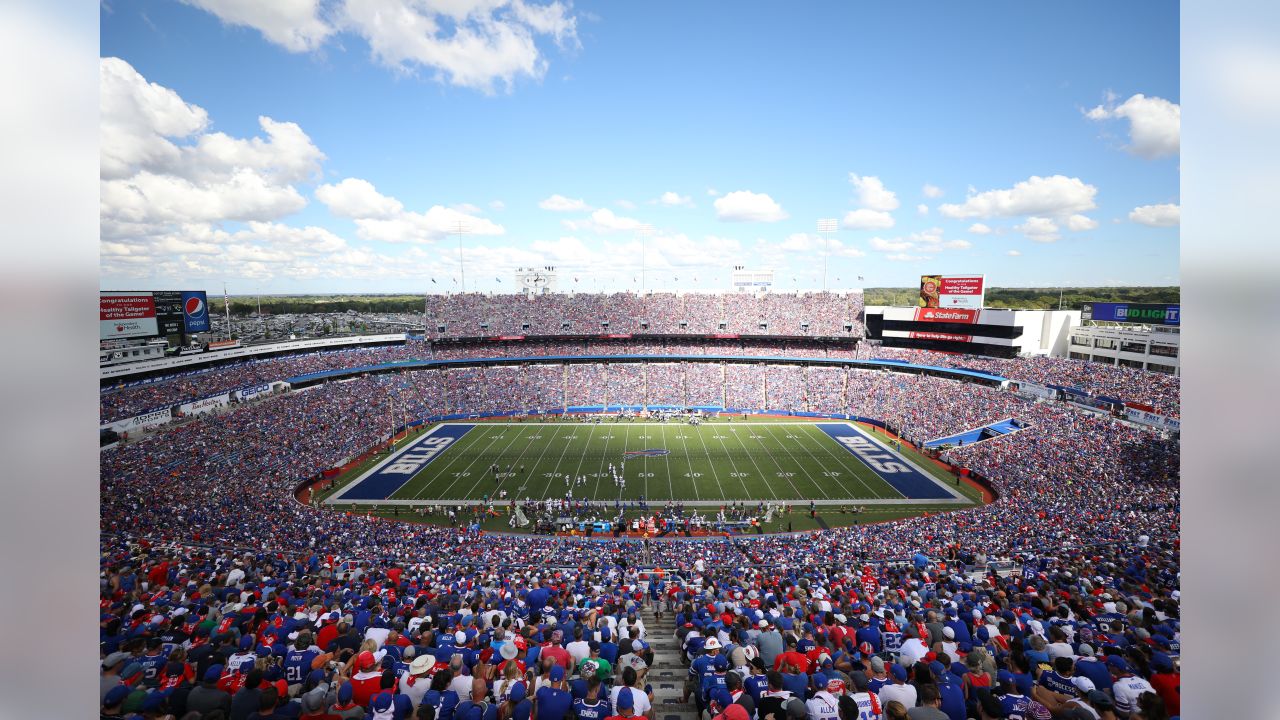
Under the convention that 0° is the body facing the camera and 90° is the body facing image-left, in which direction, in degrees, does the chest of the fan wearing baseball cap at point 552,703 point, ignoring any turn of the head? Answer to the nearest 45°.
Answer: approximately 180°

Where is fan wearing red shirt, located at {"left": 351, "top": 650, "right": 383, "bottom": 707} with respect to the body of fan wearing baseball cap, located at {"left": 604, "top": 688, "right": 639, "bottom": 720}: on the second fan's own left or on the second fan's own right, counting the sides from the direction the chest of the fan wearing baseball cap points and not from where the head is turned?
on the second fan's own left

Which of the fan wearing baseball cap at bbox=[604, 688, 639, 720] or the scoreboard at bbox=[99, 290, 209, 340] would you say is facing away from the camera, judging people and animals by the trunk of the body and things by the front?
the fan wearing baseball cap

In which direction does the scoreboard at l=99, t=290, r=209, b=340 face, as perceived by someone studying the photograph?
facing the viewer and to the right of the viewer

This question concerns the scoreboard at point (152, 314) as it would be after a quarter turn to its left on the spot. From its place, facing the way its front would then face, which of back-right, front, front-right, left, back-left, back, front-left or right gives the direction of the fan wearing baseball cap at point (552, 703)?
back-right

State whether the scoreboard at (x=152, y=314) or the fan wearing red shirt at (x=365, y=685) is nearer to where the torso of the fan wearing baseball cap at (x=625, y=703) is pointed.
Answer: the scoreboard

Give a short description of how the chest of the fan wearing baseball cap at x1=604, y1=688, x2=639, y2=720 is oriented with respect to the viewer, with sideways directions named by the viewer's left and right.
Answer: facing away from the viewer

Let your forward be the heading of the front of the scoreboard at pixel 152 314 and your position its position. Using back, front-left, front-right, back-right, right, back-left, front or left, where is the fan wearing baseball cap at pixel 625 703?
front-right
